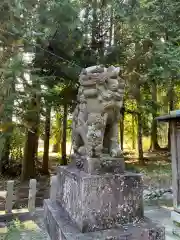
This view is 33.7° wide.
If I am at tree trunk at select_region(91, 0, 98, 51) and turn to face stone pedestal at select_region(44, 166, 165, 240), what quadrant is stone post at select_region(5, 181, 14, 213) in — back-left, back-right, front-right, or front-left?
front-right

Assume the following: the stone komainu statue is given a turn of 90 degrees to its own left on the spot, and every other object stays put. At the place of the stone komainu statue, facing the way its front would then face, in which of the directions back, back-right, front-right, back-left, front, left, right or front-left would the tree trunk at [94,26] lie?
front-left

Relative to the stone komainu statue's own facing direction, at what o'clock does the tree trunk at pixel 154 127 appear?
The tree trunk is roughly at 8 o'clock from the stone komainu statue.

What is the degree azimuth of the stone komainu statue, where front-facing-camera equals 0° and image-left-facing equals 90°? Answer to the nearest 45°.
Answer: approximately 315°
